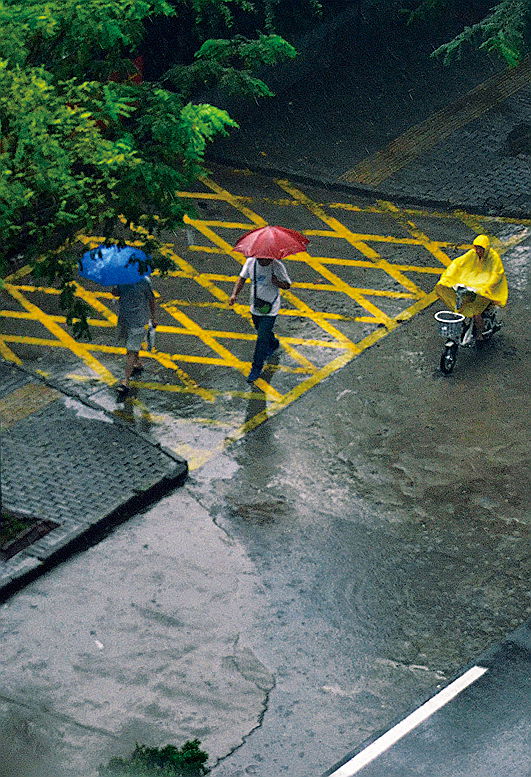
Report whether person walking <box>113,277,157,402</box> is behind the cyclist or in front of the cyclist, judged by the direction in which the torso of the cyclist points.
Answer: in front

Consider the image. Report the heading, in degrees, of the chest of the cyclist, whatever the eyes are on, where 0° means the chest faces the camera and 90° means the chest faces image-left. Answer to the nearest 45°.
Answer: approximately 45°

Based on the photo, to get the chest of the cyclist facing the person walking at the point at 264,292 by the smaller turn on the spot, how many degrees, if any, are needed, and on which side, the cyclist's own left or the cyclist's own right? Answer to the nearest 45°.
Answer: approximately 45° to the cyclist's own right

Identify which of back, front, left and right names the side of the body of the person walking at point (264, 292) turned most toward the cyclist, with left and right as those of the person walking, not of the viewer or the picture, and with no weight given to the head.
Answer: left

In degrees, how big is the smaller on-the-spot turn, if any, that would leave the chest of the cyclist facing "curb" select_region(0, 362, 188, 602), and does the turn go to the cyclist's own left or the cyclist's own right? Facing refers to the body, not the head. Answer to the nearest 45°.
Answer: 0° — they already face it

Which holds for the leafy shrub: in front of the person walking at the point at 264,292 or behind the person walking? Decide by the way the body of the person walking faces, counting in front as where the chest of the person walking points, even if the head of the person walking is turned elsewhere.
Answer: in front

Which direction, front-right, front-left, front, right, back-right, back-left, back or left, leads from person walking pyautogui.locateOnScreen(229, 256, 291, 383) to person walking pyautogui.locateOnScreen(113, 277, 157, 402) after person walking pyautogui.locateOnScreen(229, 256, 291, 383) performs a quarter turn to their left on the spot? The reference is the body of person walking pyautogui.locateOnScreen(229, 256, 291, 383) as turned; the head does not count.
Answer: back

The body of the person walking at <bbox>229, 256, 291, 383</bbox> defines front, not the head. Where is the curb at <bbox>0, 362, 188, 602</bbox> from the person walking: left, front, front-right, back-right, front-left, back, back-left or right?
front-right

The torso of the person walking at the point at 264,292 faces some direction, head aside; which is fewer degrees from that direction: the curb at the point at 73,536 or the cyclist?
the curb

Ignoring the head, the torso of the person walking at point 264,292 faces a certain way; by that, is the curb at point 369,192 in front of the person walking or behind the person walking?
behind

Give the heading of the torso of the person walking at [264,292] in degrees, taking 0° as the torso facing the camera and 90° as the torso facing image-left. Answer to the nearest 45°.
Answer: approximately 0°
